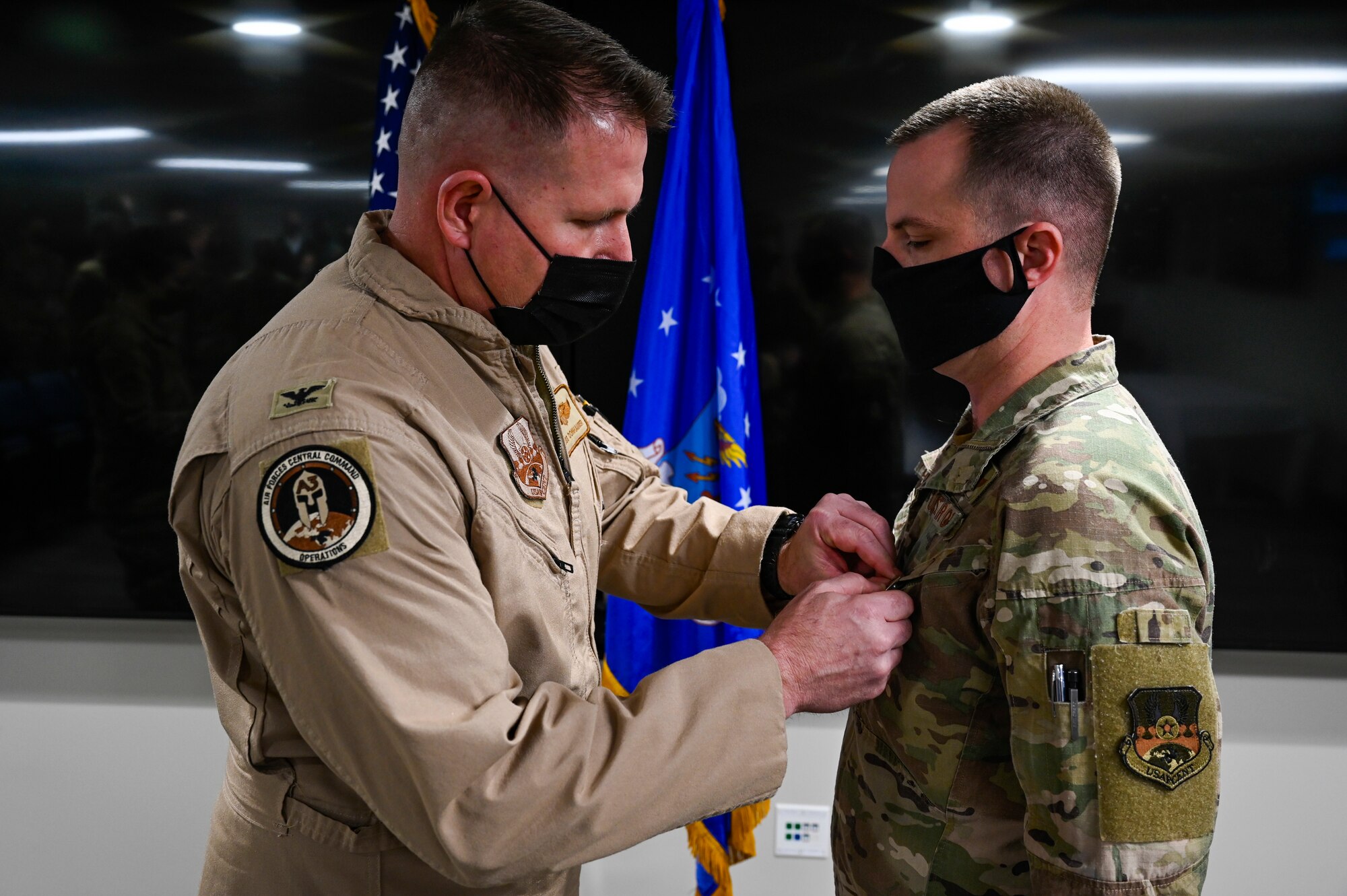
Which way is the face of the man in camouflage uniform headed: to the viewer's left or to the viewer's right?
to the viewer's left

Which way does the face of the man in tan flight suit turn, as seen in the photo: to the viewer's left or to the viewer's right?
to the viewer's right

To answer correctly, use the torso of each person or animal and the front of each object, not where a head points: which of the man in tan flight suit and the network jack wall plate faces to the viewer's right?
the man in tan flight suit

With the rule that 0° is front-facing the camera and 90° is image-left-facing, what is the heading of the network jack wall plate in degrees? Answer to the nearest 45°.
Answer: approximately 0°

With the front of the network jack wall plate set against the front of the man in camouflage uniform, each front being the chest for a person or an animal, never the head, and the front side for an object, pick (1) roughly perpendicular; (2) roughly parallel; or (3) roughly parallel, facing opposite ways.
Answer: roughly perpendicular

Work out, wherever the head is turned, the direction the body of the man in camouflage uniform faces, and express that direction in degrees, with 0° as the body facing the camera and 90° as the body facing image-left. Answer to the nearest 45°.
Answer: approximately 90°

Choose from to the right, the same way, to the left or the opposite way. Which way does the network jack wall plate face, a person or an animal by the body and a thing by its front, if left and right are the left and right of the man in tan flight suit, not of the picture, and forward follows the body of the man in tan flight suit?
to the right

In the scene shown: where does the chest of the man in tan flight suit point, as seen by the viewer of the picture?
to the viewer's right

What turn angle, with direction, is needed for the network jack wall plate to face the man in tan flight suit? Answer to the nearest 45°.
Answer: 0° — it already faces them
